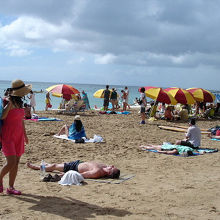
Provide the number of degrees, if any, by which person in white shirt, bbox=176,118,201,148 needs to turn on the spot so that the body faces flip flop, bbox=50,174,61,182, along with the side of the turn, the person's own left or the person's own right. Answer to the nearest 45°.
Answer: approximately 90° to the person's own left

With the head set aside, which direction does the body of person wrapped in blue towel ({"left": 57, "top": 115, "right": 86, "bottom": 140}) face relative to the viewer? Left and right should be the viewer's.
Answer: facing away from the viewer and to the left of the viewer

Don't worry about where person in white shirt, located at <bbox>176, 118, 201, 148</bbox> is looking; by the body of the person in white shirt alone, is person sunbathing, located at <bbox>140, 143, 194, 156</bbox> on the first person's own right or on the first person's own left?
on the first person's own left

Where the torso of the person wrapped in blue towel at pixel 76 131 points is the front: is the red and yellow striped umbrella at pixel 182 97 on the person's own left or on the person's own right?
on the person's own right

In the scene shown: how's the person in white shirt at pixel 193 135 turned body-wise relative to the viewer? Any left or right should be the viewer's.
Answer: facing away from the viewer and to the left of the viewer

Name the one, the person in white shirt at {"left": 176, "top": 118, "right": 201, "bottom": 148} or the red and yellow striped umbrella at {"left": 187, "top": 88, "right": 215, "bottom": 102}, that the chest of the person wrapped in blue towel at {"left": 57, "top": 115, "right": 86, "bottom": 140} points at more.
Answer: the red and yellow striped umbrella

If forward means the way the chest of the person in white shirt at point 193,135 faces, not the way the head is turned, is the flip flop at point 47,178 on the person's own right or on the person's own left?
on the person's own left

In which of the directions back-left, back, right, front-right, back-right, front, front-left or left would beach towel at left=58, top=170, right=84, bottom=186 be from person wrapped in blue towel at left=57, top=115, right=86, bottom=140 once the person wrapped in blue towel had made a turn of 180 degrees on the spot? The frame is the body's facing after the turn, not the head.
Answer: front-right
